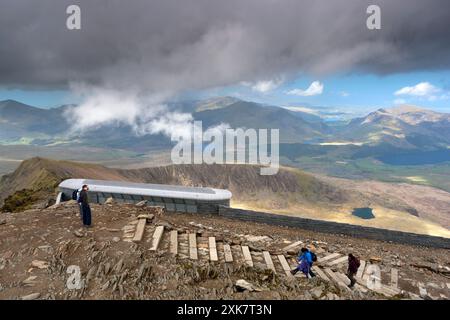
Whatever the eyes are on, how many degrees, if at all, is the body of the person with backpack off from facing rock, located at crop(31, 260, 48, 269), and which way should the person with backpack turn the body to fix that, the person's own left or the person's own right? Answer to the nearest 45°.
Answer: approximately 45° to the person's own left

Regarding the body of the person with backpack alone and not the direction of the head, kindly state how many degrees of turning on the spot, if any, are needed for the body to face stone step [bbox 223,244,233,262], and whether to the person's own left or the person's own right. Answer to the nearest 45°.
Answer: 0° — they already face it

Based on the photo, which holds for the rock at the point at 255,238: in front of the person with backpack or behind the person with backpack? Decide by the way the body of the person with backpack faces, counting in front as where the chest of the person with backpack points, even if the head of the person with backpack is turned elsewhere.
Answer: in front

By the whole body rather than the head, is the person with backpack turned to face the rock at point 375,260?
no

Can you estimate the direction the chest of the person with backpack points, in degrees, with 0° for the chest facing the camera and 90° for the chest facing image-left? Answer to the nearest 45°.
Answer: approximately 90°

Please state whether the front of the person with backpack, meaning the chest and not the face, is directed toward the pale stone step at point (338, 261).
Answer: no

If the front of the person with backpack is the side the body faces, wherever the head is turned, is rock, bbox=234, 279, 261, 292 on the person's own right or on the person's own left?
on the person's own left

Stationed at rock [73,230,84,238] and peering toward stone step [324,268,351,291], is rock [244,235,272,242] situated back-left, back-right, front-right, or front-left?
front-left
